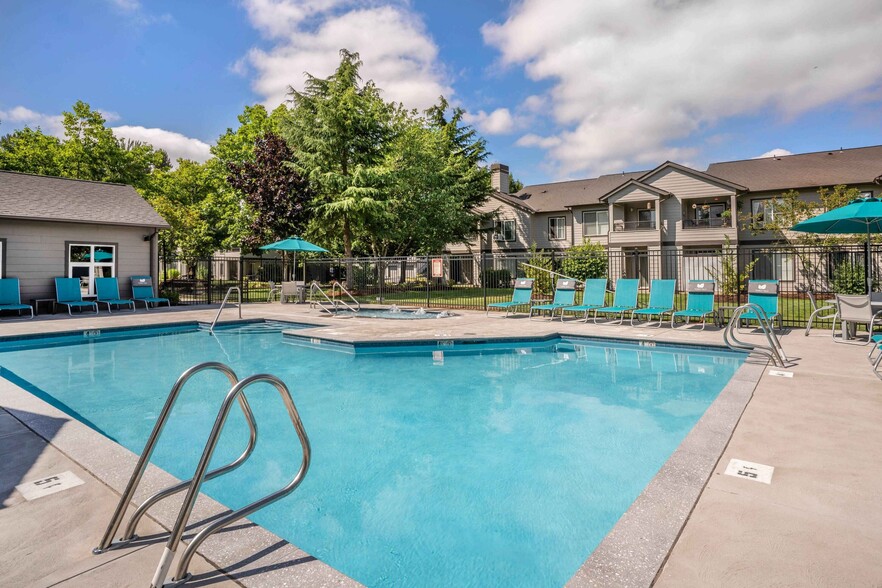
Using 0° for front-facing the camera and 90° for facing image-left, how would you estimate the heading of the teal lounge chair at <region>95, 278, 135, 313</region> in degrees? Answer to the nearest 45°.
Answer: approximately 315°

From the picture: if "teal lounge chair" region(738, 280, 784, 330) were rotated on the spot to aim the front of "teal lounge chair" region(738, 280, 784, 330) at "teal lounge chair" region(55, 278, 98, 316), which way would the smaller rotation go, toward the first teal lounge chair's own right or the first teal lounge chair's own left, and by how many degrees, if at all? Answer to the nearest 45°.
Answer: approximately 90° to the first teal lounge chair's own right

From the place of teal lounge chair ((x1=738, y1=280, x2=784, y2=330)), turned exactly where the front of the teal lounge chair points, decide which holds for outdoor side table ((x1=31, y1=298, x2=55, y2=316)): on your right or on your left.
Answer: on your right
